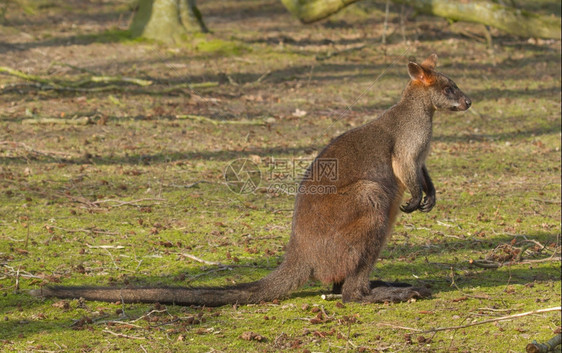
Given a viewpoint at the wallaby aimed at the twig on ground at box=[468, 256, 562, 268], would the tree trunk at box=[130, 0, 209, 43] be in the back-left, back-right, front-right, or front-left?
front-left

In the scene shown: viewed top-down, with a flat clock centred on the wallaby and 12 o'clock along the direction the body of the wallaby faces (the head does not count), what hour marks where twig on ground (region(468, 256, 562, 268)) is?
The twig on ground is roughly at 11 o'clock from the wallaby.

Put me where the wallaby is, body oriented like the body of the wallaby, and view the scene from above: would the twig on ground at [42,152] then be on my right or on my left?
on my left

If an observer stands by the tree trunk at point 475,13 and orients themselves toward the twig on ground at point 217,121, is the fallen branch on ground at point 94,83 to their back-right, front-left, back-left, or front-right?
front-right

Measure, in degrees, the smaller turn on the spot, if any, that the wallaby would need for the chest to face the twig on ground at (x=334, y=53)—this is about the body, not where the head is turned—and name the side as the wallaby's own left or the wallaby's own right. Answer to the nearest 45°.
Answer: approximately 90° to the wallaby's own left

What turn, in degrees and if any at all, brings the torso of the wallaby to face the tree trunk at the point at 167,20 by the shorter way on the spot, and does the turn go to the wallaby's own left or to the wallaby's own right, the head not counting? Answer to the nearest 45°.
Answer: approximately 90° to the wallaby's own left

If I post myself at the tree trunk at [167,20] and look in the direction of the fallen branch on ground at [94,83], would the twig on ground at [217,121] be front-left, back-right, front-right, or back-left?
front-left

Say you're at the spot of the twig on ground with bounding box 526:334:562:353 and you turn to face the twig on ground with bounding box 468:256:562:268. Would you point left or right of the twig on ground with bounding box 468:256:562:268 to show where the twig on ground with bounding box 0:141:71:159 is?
left

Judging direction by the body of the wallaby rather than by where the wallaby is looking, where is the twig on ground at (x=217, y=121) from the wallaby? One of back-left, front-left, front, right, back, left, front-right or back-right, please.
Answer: left

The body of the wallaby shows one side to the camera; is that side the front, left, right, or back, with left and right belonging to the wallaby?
right

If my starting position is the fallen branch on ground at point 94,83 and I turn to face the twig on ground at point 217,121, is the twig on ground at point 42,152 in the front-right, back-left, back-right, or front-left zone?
front-right

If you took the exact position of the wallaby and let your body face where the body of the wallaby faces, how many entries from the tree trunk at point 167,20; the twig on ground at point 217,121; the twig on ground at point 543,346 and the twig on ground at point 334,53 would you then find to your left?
3
